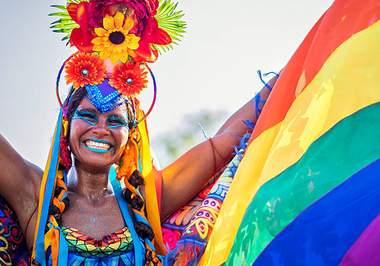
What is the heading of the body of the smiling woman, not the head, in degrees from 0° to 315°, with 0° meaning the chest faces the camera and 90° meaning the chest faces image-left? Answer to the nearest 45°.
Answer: approximately 0°
